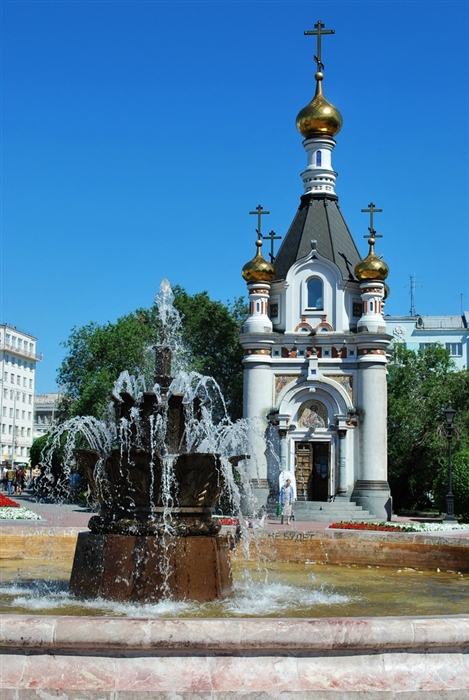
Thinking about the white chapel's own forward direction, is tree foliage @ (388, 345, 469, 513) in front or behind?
behind

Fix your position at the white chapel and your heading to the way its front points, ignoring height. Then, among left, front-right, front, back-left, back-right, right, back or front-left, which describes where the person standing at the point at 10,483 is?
back-right

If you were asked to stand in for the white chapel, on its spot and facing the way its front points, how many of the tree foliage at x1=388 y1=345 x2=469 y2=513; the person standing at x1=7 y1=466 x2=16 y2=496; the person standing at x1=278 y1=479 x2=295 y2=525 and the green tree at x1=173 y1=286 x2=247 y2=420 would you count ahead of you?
1

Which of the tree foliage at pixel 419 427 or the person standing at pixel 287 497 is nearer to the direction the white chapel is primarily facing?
the person standing

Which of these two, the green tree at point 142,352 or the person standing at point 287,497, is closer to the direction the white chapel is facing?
the person standing

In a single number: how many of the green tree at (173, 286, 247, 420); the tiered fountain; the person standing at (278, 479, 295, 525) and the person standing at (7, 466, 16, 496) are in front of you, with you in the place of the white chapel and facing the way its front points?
2

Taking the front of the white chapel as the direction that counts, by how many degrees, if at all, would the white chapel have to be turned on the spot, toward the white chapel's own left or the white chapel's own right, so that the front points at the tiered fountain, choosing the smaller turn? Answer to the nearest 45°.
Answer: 0° — it already faces it

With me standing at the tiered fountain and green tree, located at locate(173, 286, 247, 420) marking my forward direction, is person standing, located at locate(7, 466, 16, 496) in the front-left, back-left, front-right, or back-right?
front-left

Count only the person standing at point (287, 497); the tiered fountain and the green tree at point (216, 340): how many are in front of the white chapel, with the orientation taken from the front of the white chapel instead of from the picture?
2

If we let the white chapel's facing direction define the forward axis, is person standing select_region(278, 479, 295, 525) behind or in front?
in front

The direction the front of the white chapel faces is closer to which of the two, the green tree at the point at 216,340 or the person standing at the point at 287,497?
the person standing

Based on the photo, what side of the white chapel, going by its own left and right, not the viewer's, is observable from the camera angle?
front

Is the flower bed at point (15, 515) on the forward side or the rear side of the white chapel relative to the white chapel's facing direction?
on the forward side
